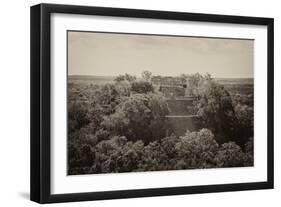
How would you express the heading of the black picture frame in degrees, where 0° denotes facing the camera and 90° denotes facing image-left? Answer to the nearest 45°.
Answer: approximately 315°
